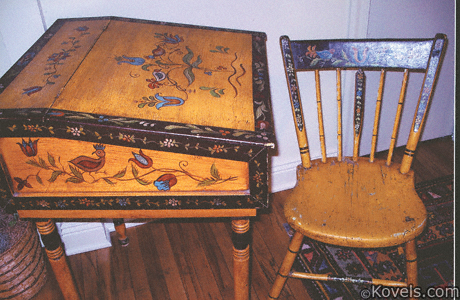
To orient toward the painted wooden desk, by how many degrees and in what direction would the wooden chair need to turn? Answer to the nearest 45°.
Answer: approximately 45° to its right

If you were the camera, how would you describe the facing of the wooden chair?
facing the viewer
